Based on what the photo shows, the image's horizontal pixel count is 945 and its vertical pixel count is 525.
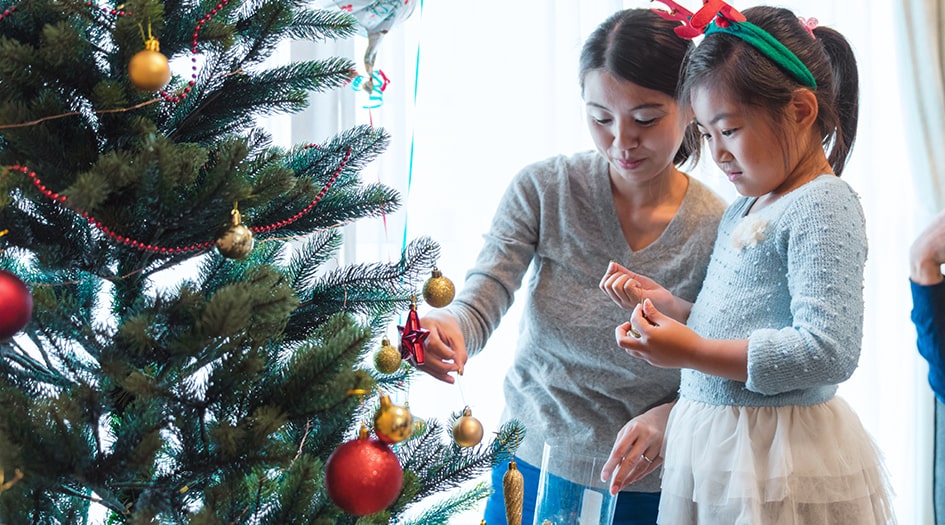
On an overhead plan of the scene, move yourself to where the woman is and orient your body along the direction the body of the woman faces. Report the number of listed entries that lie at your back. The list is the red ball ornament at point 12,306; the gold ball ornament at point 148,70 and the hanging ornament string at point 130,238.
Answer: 0

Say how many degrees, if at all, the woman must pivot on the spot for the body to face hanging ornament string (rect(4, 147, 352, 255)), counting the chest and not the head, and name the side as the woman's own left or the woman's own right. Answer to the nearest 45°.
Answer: approximately 45° to the woman's own right

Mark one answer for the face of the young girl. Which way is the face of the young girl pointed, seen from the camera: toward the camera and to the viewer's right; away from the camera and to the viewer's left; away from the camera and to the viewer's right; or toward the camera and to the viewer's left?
toward the camera and to the viewer's left

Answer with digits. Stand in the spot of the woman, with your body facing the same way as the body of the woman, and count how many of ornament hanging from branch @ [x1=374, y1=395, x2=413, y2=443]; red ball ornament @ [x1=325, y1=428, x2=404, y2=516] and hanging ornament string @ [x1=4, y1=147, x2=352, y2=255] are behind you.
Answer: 0

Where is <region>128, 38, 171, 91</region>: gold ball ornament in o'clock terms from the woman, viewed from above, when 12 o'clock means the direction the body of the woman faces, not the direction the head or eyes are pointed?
The gold ball ornament is roughly at 1 o'clock from the woman.

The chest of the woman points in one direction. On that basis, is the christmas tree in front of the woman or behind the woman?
in front

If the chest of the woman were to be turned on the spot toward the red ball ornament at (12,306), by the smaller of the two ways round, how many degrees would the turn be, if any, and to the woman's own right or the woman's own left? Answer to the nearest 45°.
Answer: approximately 45° to the woman's own right

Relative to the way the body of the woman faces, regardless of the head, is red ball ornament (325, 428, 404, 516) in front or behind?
in front

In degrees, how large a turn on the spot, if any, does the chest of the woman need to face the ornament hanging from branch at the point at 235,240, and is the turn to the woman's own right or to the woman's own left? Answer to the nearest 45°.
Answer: approximately 45° to the woman's own right

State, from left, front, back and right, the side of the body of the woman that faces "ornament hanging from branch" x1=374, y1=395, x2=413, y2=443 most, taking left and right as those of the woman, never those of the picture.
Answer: front

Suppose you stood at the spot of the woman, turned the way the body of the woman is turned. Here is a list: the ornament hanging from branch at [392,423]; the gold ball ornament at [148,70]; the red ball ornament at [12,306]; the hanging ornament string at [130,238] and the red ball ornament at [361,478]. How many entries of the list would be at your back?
0

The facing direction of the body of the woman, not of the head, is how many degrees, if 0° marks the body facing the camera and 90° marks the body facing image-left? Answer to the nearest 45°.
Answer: approximately 0°

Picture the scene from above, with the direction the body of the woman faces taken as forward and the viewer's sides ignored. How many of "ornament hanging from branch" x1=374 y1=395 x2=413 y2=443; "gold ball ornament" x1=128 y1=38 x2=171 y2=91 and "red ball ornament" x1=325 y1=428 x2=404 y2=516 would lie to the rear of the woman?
0
